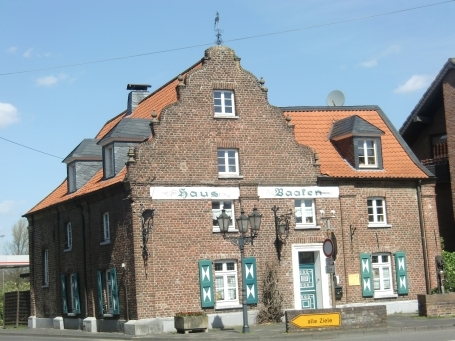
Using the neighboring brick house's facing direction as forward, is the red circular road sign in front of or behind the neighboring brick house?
in front

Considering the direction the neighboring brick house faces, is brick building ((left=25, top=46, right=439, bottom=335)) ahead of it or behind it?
ahead

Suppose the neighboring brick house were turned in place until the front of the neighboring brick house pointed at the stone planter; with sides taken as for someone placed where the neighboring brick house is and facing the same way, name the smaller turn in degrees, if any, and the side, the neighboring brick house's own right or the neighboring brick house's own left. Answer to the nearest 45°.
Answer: approximately 45° to the neighboring brick house's own right

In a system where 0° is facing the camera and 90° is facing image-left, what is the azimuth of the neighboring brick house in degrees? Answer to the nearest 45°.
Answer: approximately 0°
